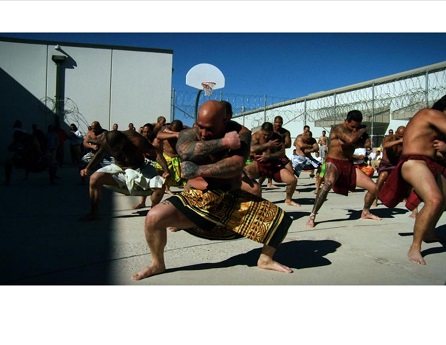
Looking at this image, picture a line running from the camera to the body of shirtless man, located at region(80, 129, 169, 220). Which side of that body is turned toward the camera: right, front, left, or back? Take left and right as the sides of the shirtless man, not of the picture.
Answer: front

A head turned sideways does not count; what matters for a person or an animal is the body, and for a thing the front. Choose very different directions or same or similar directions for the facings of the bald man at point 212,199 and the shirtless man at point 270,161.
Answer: same or similar directions

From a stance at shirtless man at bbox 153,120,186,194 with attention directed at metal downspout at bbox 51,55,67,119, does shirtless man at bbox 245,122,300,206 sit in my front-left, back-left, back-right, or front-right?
back-right

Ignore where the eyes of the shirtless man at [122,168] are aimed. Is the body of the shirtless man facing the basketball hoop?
no

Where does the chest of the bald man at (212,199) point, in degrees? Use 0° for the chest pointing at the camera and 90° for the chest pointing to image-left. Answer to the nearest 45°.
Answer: approximately 0°

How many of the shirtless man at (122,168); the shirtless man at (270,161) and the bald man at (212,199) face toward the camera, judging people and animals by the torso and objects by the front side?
3

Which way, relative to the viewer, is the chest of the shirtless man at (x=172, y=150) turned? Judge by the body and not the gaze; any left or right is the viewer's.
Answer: facing the viewer and to the right of the viewer

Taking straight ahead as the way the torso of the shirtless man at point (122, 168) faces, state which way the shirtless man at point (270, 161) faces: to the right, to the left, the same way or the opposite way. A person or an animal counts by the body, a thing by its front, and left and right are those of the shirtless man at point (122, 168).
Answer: the same way

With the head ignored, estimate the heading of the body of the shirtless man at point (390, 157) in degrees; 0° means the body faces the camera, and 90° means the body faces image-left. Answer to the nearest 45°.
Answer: approximately 315°

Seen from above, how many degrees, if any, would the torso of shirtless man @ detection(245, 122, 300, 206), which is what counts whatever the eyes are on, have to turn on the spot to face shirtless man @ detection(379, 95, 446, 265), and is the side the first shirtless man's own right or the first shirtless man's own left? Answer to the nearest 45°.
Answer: approximately 45° to the first shirtless man's own left

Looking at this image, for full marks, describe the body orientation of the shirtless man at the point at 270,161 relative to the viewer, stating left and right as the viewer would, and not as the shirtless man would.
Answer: facing the viewer

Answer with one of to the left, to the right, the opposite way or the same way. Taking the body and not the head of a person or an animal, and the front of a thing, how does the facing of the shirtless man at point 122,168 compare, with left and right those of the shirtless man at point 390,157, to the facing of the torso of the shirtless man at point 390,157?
the same way

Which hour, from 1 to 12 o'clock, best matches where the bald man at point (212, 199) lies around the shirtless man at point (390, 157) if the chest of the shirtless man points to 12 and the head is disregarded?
The bald man is roughly at 2 o'clock from the shirtless man.

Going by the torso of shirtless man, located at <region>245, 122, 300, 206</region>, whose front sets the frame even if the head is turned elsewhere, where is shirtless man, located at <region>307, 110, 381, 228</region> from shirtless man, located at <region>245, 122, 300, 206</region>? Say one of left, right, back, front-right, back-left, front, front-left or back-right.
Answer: front-left

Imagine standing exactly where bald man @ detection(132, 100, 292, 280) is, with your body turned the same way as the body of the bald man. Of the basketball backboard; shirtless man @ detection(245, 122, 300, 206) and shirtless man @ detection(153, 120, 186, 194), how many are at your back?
3
